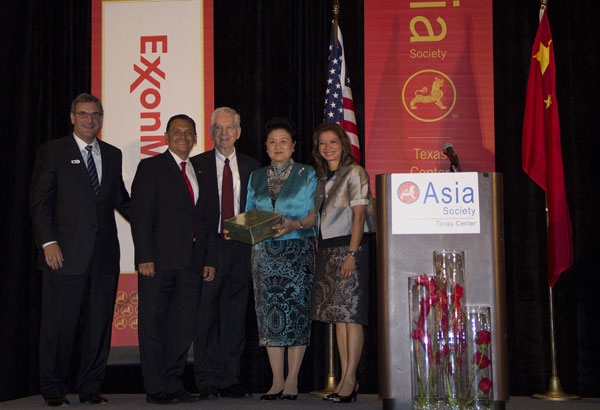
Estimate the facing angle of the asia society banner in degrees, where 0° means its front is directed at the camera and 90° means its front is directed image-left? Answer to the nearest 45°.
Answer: approximately 0°

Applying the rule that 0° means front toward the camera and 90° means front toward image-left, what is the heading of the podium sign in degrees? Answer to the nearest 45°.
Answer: approximately 0°

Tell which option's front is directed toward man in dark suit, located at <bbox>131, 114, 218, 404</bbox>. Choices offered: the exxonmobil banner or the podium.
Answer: the exxonmobil banner

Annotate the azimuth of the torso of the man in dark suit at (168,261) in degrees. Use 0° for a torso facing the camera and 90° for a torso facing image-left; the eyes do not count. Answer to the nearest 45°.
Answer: approximately 315°

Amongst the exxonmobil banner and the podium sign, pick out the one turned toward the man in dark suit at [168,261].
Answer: the exxonmobil banner

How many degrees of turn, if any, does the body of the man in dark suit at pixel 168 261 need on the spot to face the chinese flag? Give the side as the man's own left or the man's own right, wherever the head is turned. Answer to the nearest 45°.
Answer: approximately 45° to the man's own left
